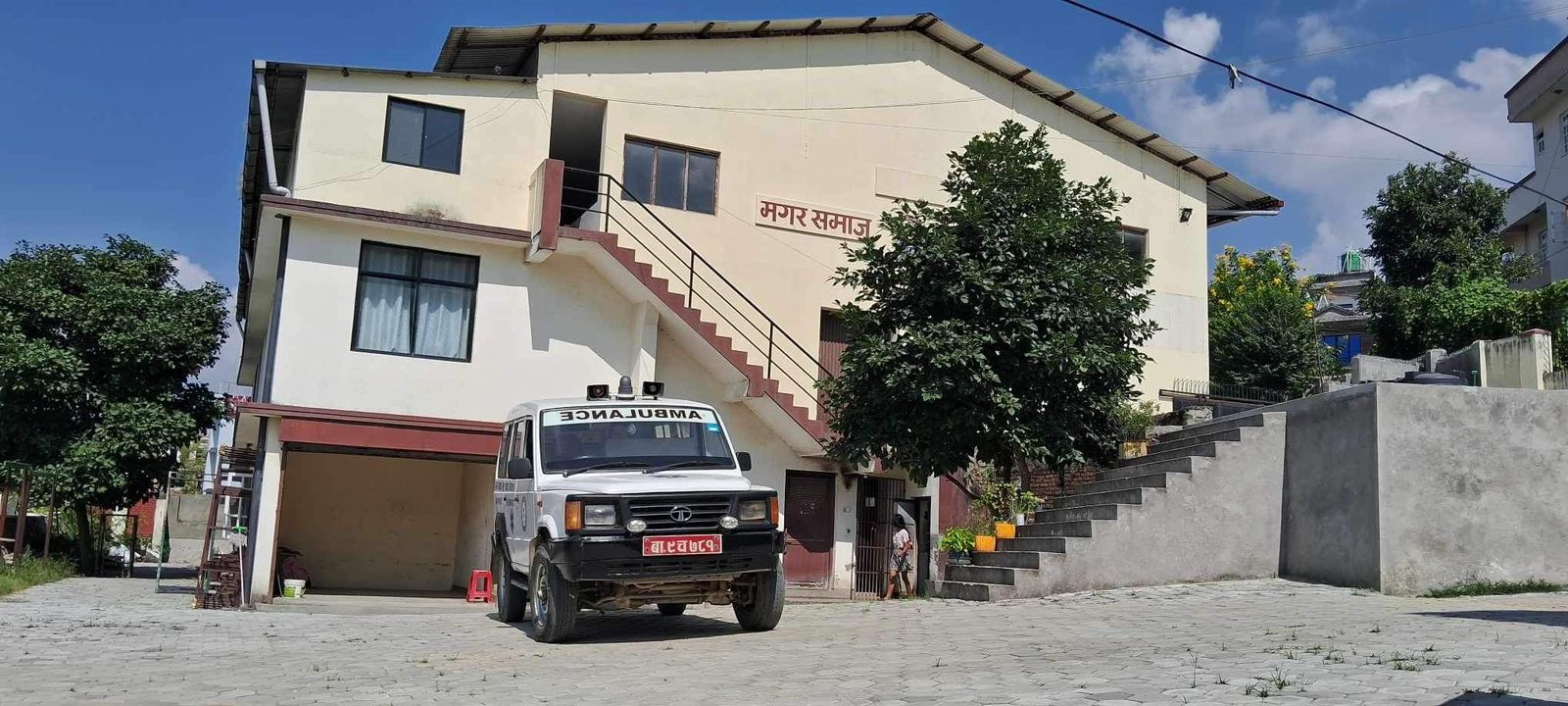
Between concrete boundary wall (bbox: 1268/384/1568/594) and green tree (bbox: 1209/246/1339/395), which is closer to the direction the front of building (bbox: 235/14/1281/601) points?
the concrete boundary wall

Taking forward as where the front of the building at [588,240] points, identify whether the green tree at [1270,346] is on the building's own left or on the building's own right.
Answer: on the building's own left

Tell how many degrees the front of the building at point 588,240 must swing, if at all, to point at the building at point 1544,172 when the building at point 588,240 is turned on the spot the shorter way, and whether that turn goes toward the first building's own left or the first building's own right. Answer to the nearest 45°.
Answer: approximately 135° to the first building's own left

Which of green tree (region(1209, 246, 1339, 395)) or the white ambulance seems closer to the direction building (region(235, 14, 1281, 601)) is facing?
the white ambulance

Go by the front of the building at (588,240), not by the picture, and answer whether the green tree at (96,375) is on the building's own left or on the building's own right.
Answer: on the building's own right

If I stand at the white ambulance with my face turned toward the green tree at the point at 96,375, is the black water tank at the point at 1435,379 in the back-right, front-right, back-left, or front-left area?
back-right

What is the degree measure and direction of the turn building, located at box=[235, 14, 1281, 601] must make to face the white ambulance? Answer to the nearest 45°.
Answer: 0° — it already faces it

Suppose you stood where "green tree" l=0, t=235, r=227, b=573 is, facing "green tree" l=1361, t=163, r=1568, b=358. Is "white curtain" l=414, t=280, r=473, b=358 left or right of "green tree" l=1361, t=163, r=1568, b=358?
right

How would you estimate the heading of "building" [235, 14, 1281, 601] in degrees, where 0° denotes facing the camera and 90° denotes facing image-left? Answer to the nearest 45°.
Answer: approximately 0°

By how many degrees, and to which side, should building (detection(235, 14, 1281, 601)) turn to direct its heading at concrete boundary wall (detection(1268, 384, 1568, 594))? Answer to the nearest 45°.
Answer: approximately 45° to its left

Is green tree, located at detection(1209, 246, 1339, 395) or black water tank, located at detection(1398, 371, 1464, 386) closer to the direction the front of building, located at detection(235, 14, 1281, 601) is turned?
the black water tank

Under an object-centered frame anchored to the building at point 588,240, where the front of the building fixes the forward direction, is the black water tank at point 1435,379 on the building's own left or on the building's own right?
on the building's own left
